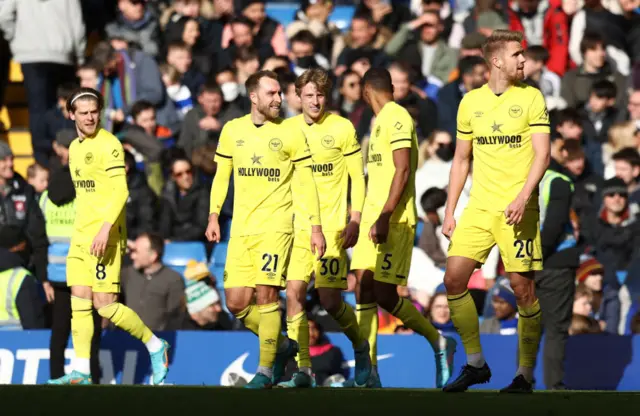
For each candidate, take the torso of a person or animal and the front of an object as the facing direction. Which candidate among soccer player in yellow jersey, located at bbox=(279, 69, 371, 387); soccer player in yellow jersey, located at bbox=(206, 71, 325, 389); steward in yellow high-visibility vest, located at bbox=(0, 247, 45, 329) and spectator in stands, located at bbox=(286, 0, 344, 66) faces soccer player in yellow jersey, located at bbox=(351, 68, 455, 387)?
spectator in stands, located at bbox=(286, 0, 344, 66)

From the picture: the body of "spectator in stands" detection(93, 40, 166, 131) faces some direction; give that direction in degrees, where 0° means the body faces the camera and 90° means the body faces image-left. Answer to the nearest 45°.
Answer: approximately 45°

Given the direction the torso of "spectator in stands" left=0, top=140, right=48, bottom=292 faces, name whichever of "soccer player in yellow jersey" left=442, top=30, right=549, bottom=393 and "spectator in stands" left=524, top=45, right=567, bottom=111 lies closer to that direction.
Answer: the soccer player in yellow jersey

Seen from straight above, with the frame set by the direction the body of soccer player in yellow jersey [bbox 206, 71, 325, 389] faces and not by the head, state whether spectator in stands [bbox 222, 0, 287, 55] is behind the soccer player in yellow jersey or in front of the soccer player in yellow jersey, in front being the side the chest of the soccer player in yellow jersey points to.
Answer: behind
